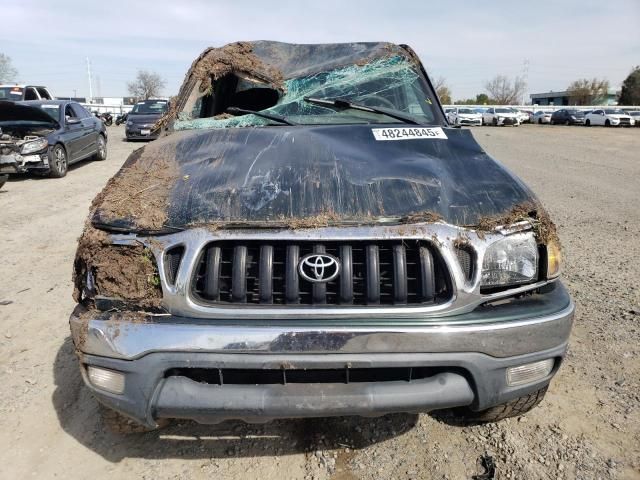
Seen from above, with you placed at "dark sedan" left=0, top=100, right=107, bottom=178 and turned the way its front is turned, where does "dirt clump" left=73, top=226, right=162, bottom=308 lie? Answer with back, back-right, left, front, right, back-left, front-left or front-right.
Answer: front-left

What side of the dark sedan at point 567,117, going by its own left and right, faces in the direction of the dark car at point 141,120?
right

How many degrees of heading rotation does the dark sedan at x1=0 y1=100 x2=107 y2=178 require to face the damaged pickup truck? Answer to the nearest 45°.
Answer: approximately 45° to its left

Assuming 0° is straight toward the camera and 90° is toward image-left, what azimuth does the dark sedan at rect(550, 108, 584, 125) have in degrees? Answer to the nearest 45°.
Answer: approximately 315°

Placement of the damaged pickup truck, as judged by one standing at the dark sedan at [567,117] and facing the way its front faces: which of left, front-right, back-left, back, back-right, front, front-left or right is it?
front-right

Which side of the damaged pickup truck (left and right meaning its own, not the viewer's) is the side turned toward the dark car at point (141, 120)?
back

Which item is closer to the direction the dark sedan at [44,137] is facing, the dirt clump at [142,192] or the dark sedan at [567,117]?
the dirt clump

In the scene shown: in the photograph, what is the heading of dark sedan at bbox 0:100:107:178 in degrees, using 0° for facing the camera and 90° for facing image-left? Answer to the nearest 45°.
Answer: approximately 45°

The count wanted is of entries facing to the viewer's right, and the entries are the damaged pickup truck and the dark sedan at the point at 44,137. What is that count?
0

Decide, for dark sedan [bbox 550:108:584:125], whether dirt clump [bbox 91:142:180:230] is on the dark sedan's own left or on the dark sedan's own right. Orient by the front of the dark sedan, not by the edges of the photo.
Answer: on the dark sedan's own right

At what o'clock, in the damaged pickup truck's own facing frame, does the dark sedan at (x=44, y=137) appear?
The dark sedan is roughly at 5 o'clock from the damaged pickup truck.

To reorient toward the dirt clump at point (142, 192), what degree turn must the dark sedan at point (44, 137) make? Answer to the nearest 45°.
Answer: approximately 45° to its left
